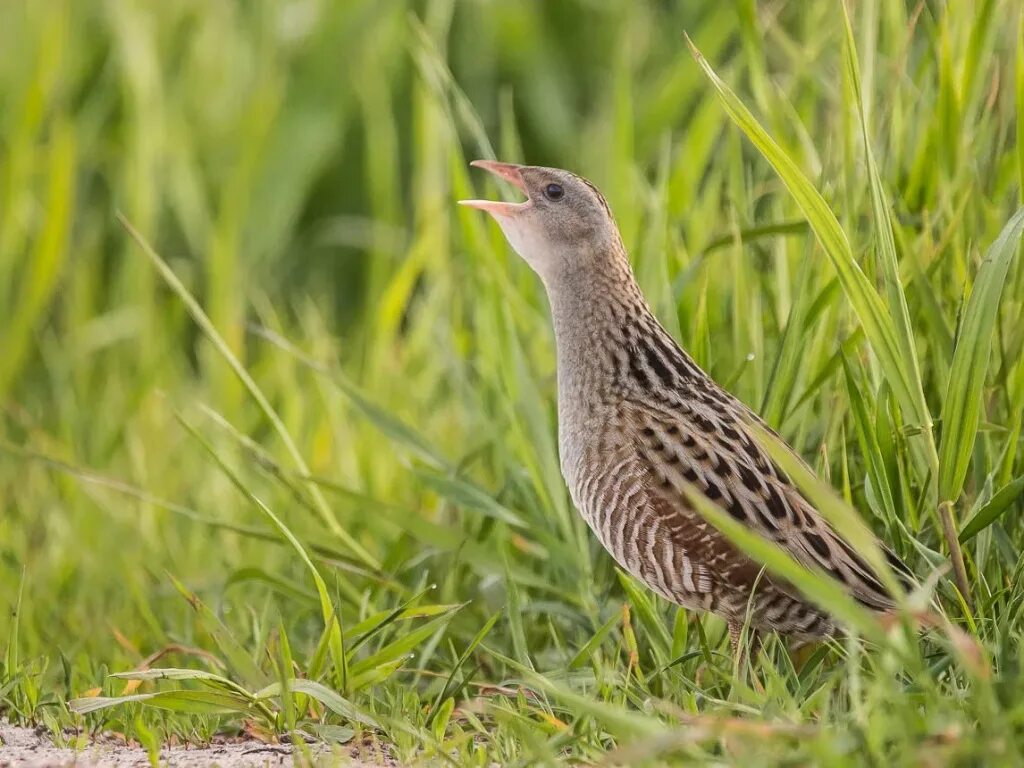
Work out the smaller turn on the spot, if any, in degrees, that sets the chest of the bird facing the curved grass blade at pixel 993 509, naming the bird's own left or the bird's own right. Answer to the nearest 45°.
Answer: approximately 180°

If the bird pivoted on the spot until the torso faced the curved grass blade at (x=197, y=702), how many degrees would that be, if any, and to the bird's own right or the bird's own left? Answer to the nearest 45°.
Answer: approximately 45° to the bird's own left

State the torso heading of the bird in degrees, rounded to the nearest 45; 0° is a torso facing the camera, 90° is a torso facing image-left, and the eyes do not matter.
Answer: approximately 90°

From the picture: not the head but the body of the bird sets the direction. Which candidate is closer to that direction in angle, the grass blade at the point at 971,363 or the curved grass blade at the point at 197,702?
the curved grass blade

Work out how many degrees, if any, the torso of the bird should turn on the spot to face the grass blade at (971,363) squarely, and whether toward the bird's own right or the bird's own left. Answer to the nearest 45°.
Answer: approximately 180°
